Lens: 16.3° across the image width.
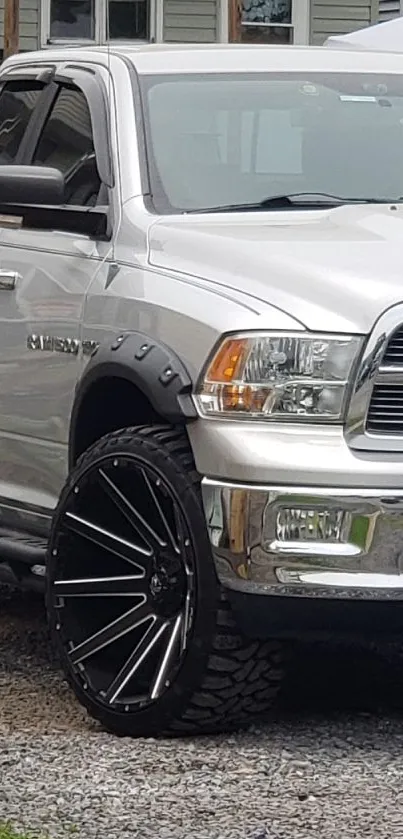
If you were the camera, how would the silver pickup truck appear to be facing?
facing the viewer and to the right of the viewer
